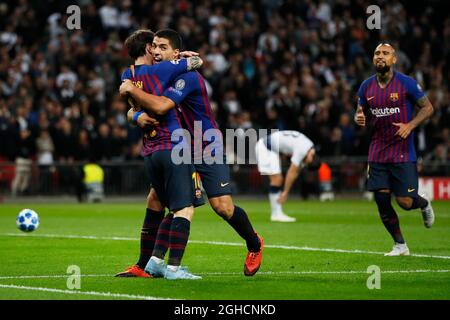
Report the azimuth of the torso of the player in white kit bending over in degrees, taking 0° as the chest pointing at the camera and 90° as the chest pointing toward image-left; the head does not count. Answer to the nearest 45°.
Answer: approximately 270°

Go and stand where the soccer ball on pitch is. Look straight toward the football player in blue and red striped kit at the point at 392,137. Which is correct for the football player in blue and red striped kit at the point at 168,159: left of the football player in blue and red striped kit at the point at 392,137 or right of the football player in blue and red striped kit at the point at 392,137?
right

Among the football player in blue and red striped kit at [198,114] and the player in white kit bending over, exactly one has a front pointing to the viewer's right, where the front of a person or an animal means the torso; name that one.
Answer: the player in white kit bending over

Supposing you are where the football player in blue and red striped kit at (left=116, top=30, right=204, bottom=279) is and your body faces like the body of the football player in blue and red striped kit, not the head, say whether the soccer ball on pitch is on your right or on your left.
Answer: on your left

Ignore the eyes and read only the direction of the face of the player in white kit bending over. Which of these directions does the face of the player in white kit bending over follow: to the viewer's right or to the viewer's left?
to the viewer's right

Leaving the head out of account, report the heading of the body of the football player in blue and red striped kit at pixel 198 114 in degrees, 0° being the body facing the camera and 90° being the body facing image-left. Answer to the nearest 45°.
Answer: approximately 90°

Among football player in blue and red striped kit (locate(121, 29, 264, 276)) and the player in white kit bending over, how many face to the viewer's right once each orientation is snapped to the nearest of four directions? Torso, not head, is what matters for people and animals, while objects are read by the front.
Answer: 1
